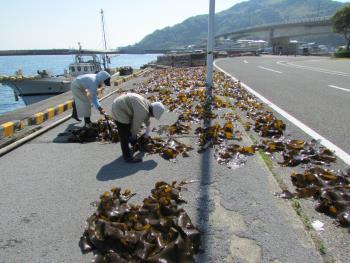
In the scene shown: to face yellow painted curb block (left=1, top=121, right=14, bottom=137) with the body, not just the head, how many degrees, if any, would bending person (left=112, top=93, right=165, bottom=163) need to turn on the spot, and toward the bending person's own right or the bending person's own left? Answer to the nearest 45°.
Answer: approximately 135° to the bending person's own left

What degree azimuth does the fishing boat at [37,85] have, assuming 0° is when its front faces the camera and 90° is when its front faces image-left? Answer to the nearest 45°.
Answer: approximately 45°

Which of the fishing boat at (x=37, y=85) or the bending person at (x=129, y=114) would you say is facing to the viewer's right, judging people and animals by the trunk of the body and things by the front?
the bending person

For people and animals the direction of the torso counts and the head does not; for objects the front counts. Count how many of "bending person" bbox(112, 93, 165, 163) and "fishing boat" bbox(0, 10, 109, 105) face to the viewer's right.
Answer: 1

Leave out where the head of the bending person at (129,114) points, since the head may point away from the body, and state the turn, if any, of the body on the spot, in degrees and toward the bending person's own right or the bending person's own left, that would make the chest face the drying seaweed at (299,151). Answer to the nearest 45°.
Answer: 0° — they already face it

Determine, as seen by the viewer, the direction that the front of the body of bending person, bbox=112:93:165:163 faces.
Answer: to the viewer's right

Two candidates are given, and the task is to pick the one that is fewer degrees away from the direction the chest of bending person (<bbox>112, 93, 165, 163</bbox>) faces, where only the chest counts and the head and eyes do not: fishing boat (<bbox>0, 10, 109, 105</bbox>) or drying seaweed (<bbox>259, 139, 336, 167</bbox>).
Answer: the drying seaweed

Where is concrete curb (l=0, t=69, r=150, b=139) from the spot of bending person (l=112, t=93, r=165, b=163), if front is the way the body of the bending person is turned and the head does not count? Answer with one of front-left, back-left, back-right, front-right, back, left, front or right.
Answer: back-left

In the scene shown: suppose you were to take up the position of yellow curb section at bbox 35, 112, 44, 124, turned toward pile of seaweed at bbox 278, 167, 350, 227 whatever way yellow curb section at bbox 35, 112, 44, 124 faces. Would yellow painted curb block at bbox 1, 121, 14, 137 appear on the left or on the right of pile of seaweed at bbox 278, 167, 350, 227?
right

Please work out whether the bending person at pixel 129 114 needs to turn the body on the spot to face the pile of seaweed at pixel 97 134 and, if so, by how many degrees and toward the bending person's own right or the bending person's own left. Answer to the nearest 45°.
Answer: approximately 135° to the bending person's own left

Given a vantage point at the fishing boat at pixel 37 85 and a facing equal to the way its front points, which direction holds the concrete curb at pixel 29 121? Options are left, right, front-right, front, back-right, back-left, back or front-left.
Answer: front-left

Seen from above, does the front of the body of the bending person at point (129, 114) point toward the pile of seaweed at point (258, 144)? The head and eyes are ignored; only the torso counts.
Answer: yes

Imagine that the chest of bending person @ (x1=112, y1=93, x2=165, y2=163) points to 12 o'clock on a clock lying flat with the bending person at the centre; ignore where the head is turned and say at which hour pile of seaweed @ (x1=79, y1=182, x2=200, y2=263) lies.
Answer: The pile of seaweed is roughly at 3 o'clock from the bending person.
